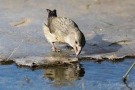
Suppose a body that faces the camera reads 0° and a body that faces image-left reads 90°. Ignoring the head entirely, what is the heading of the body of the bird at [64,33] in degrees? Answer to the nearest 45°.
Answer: approximately 315°
